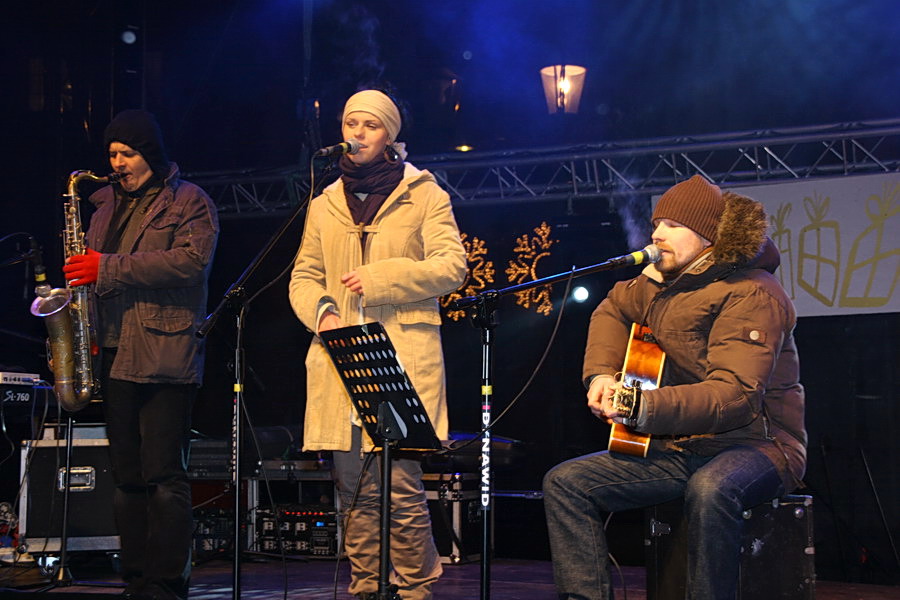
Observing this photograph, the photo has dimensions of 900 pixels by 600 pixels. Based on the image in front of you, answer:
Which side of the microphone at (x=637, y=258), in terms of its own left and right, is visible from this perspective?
right

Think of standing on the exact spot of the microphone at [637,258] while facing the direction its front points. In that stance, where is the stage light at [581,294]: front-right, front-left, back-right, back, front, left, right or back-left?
left

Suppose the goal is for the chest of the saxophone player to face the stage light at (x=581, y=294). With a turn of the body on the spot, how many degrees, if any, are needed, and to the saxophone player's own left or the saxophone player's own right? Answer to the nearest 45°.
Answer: approximately 180°

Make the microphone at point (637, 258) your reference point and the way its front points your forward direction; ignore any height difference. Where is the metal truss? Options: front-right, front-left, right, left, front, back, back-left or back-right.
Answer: left

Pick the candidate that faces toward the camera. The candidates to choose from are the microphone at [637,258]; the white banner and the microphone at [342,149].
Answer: the white banner

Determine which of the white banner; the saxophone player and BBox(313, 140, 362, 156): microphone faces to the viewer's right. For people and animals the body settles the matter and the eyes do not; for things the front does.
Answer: the microphone

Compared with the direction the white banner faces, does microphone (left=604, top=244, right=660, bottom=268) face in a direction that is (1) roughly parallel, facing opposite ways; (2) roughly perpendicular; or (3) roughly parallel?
roughly perpendicular

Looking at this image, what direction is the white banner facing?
toward the camera

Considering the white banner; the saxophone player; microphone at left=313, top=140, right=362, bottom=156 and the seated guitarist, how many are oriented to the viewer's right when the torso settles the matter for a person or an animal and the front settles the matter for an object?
1

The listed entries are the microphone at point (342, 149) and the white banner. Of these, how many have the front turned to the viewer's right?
1

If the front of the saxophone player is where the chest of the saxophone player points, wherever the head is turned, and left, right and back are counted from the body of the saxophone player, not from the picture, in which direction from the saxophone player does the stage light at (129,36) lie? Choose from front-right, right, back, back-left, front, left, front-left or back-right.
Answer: back-right

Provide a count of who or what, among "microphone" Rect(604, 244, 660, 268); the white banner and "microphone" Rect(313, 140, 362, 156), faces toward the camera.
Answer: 1

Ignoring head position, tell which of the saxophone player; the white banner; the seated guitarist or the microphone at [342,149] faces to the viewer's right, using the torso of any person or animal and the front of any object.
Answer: the microphone

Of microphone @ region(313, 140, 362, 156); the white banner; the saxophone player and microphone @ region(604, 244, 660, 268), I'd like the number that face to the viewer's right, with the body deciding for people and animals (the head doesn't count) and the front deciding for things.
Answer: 2
